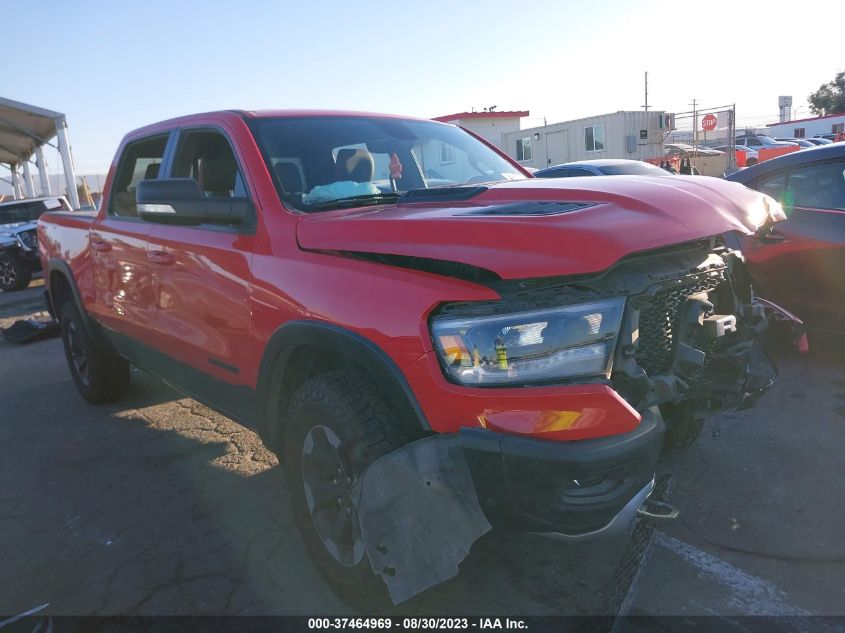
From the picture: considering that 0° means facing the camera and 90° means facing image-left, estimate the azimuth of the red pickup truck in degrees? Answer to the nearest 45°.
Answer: approximately 315°

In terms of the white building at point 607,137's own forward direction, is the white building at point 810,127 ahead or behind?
behind

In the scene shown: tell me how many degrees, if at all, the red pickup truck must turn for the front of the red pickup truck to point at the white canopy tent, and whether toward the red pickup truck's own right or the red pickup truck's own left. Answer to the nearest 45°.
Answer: approximately 180°

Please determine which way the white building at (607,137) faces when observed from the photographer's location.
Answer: facing the viewer and to the left of the viewer

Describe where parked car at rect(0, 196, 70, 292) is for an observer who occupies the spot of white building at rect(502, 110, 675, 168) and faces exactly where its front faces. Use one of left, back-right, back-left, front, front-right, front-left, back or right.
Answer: front

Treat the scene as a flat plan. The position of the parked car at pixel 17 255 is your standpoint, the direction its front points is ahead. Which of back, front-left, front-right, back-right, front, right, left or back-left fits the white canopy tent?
back-left

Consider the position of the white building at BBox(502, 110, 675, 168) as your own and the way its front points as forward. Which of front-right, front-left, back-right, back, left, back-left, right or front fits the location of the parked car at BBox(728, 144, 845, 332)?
front-left

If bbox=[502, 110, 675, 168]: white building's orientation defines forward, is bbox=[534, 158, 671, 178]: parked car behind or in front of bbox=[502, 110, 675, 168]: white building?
in front

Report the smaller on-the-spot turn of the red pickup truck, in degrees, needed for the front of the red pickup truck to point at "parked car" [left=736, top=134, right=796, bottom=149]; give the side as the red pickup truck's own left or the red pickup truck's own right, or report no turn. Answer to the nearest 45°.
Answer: approximately 90° to the red pickup truck's own left

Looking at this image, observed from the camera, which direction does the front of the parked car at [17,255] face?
facing the viewer and to the right of the viewer

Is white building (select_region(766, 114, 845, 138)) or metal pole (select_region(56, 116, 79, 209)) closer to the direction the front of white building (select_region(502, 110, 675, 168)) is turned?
the metal pole
